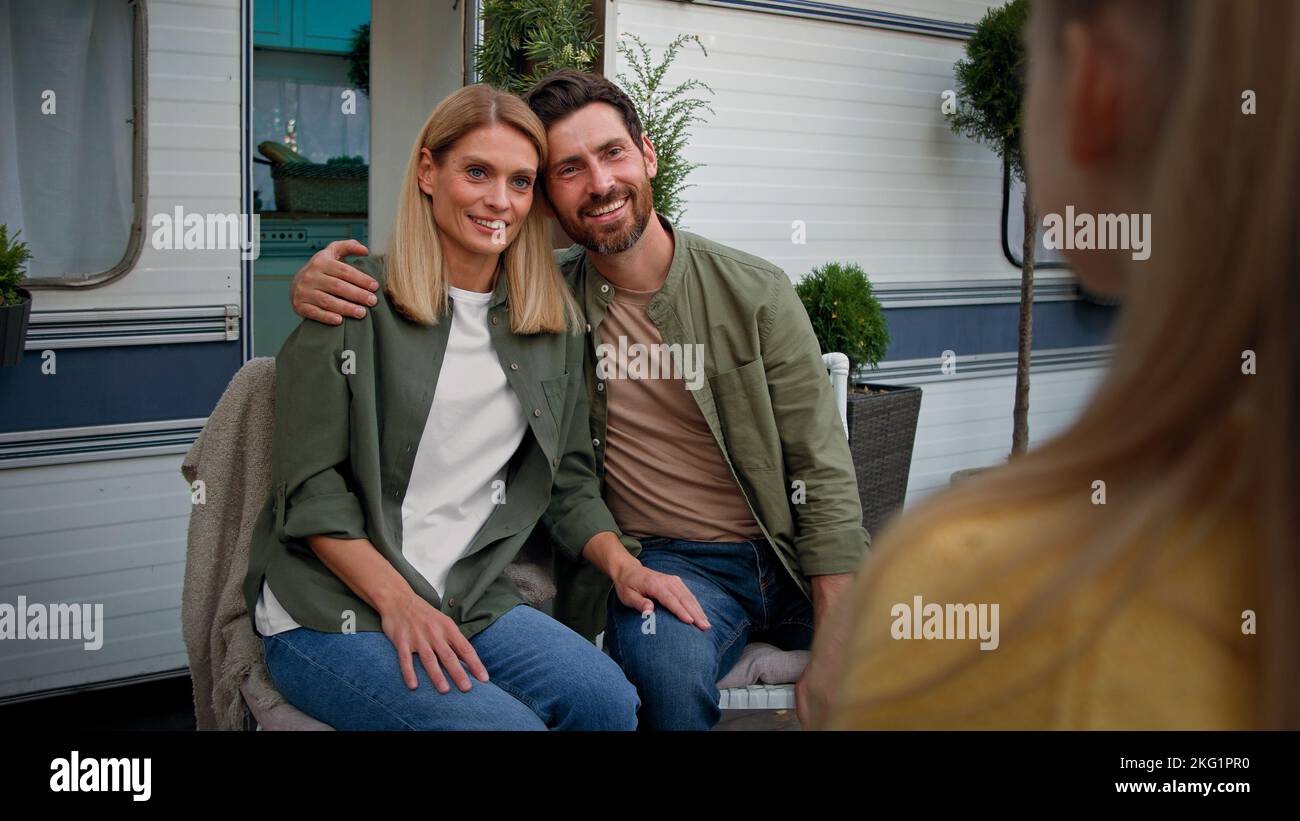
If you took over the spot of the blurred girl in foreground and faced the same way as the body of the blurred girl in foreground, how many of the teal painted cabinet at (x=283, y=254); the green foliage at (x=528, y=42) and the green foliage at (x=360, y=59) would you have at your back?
0

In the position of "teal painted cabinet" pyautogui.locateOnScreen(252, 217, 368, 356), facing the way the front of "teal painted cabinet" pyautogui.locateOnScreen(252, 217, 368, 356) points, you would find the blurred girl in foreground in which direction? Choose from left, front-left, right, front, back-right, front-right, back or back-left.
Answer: front

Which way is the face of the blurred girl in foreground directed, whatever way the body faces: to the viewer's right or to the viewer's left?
to the viewer's left

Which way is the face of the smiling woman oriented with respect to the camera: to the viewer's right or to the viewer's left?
to the viewer's right

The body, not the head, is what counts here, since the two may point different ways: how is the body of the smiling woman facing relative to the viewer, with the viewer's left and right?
facing the viewer and to the right of the viewer

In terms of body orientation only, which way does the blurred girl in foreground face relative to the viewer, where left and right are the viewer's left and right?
facing away from the viewer and to the left of the viewer

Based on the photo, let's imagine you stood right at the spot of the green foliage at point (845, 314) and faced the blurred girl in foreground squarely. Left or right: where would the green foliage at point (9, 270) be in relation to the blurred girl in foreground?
right

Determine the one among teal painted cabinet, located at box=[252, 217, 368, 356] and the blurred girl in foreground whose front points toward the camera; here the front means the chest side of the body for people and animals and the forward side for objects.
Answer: the teal painted cabinet

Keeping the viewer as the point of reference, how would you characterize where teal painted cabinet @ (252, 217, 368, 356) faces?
facing the viewer

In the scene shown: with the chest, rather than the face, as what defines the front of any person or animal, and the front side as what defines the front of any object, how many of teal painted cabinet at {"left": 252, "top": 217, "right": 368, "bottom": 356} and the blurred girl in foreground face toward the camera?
1

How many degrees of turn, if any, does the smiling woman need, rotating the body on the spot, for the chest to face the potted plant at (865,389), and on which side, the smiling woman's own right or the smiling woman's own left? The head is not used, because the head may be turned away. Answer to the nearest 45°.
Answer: approximately 90° to the smiling woman's own left

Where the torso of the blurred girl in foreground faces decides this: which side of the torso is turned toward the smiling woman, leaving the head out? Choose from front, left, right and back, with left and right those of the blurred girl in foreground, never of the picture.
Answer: front

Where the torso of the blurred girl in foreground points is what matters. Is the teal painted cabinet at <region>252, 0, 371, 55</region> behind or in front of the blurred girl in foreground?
in front

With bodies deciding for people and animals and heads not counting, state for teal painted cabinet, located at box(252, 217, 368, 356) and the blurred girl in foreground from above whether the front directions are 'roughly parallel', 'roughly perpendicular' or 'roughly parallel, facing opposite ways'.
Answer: roughly parallel, facing opposite ways

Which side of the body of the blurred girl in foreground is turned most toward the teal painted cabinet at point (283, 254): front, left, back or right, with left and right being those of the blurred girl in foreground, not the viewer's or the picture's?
front
